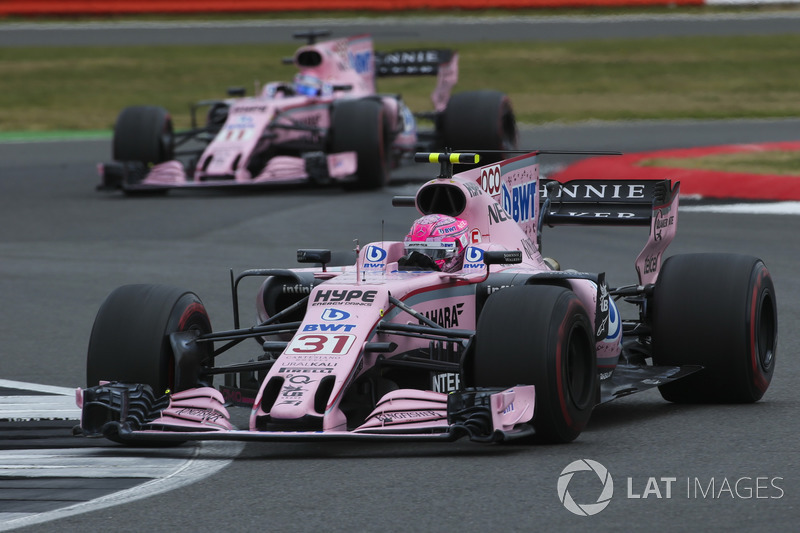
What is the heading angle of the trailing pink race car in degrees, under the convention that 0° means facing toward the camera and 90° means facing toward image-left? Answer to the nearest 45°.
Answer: approximately 45°
